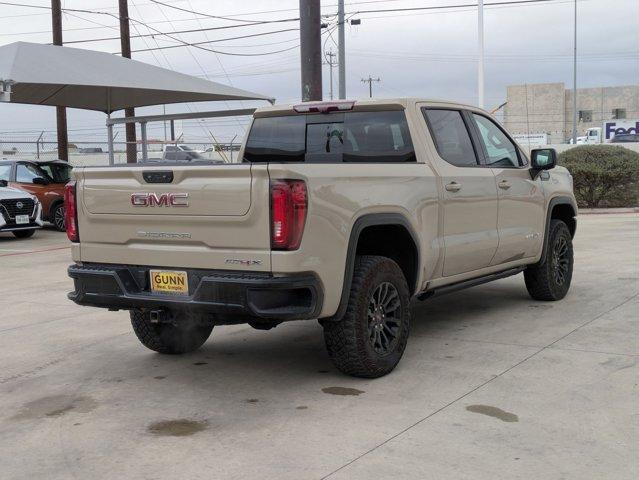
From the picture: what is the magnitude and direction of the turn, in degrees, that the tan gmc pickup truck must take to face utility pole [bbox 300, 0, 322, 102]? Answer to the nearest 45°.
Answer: approximately 45° to its left

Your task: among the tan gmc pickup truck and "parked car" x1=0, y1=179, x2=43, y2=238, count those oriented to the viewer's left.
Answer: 0

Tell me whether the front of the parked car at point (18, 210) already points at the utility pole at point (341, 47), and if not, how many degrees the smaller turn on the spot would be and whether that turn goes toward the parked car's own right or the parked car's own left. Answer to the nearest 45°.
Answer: approximately 90° to the parked car's own left

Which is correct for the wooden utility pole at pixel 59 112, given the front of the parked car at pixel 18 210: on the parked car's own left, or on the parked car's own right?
on the parked car's own left

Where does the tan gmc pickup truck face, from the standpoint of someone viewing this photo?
facing away from the viewer and to the right of the viewer

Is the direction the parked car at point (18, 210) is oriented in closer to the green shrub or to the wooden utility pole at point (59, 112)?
the green shrub

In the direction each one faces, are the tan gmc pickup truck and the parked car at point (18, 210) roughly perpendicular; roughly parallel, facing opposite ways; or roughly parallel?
roughly perpendicular

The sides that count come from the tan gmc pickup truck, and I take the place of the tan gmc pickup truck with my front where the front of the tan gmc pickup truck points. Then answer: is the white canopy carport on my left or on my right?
on my left

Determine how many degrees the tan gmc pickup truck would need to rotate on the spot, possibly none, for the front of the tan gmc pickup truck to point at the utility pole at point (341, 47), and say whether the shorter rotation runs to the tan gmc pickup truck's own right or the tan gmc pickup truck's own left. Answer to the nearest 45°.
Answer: approximately 45° to the tan gmc pickup truck's own left

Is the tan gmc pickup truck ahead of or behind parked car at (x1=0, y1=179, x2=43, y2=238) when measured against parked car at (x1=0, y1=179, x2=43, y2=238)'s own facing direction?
ahead
